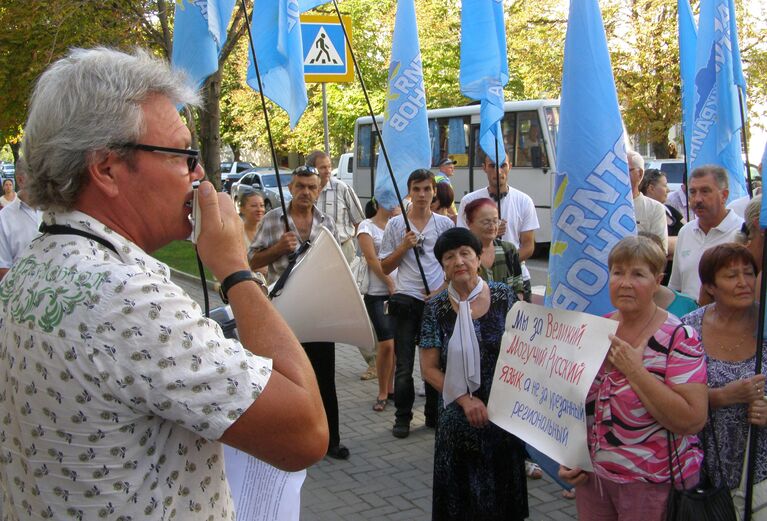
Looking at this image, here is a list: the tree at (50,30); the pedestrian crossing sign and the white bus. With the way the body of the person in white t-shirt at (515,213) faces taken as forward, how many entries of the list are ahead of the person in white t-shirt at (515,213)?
0

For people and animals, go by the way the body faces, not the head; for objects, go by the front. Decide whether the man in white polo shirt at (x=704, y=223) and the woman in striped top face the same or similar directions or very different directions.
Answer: same or similar directions

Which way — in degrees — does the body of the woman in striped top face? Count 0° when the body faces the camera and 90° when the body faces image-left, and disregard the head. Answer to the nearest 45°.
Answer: approximately 45°

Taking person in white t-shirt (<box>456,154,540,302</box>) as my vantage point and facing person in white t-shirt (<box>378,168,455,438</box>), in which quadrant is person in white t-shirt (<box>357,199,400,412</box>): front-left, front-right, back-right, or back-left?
front-right

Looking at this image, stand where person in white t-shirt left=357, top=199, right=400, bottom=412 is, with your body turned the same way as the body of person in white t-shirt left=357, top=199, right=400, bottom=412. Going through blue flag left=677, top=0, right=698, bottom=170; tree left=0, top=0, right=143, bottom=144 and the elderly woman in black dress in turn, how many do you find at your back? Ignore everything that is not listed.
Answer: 1

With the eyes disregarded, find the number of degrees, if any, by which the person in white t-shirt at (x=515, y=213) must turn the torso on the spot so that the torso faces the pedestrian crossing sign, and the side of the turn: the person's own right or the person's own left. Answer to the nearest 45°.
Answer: approximately 135° to the person's own right

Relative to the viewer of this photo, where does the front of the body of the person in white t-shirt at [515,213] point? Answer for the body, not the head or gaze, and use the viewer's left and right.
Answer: facing the viewer

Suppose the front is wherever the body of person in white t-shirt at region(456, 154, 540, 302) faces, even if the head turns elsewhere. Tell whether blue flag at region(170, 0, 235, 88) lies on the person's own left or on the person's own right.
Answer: on the person's own right

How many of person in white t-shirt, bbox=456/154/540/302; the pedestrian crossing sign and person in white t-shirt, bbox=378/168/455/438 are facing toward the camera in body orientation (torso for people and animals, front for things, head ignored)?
3

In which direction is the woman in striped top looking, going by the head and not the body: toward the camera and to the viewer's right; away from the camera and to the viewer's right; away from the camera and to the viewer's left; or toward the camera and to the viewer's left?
toward the camera and to the viewer's left

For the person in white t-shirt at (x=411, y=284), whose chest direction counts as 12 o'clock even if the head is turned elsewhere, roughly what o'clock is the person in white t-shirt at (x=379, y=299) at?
the person in white t-shirt at (x=379, y=299) is roughly at 5 o'clock from the person in white t-shirt at (x=411, y=284).

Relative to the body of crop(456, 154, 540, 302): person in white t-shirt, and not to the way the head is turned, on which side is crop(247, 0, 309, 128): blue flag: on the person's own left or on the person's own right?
on the person's own right

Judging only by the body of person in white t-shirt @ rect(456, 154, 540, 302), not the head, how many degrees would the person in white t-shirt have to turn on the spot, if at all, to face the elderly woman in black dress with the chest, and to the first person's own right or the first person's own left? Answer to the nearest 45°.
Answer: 0° — they already face them

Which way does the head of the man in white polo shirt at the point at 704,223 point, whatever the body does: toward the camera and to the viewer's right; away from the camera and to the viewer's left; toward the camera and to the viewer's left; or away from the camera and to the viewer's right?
toward the camera and to the viewer's left
